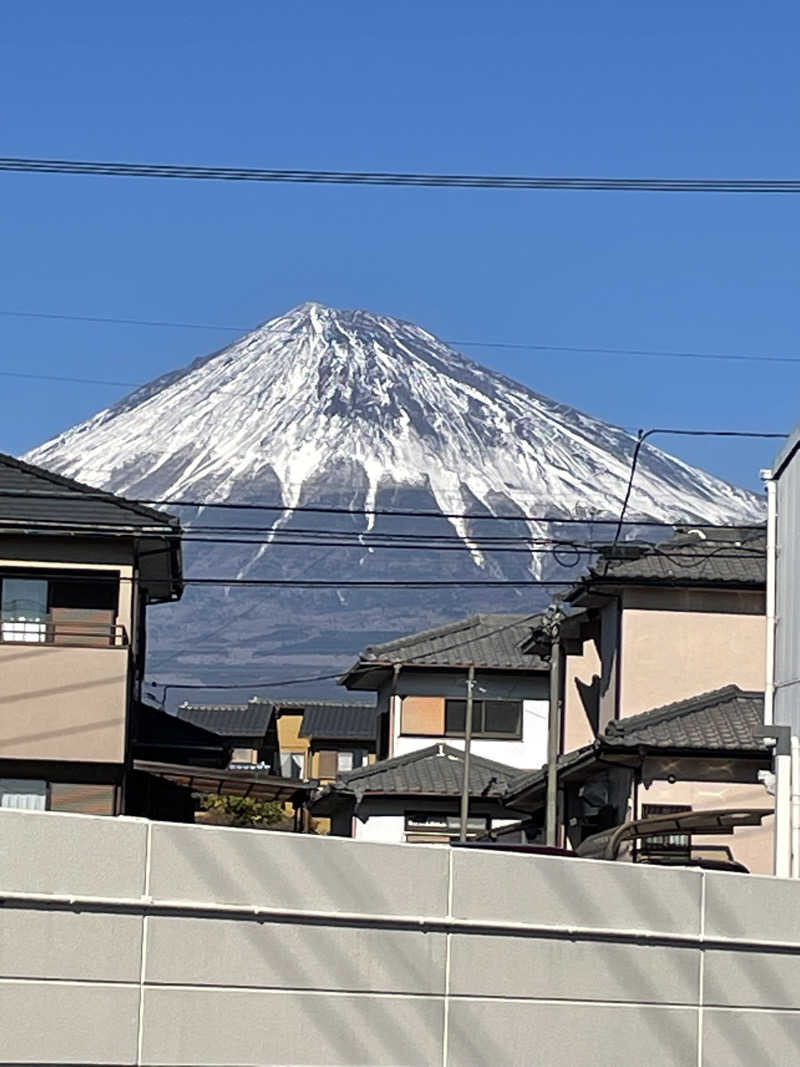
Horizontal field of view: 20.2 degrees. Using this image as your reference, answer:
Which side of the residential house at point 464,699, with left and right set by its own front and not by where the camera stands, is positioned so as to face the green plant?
right

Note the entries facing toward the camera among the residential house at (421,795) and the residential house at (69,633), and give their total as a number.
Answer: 2

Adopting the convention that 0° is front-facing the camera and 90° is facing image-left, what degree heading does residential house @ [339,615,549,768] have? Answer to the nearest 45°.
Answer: approximately 0°

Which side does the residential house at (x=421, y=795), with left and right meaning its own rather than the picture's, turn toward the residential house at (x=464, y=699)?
back

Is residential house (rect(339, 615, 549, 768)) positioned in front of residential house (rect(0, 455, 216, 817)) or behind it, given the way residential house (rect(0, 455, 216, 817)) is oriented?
behind

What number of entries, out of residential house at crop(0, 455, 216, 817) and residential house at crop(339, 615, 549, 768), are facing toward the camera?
2

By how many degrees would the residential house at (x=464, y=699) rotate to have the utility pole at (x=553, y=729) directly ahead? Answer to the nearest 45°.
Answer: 0° — it already faces it

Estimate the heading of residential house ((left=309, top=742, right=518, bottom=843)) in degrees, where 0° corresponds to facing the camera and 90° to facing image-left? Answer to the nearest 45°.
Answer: approximately 0°
